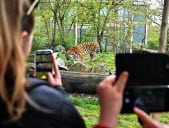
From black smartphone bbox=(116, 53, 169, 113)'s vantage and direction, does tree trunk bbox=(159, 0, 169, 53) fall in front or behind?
behind

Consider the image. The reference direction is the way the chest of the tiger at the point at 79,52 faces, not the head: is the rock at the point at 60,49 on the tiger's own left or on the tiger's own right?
on the tiger's own right

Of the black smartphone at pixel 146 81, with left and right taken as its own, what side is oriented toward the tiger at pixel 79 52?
back

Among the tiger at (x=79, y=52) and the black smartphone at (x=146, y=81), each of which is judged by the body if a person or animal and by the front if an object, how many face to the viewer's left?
1

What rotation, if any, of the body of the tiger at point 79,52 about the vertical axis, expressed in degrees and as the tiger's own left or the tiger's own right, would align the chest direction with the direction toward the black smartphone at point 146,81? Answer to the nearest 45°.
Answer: approximately 90° to the tiger's own left

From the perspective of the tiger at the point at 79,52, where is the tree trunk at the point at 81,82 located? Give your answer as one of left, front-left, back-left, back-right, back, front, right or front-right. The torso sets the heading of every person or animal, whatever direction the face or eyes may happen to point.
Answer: left

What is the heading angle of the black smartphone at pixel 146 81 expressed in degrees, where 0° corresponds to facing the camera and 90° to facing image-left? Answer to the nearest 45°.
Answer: approximately 0°

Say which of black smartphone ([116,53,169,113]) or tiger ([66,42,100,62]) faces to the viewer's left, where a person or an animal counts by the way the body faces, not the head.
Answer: the tiger

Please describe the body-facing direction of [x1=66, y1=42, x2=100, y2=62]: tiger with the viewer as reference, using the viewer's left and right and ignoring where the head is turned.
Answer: facing to the left of the viewer

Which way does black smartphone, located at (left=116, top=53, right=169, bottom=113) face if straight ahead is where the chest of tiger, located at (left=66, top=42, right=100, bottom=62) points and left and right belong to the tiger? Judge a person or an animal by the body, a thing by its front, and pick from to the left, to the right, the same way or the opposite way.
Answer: to the left

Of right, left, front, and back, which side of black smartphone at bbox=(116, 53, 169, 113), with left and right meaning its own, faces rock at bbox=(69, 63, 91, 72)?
back
